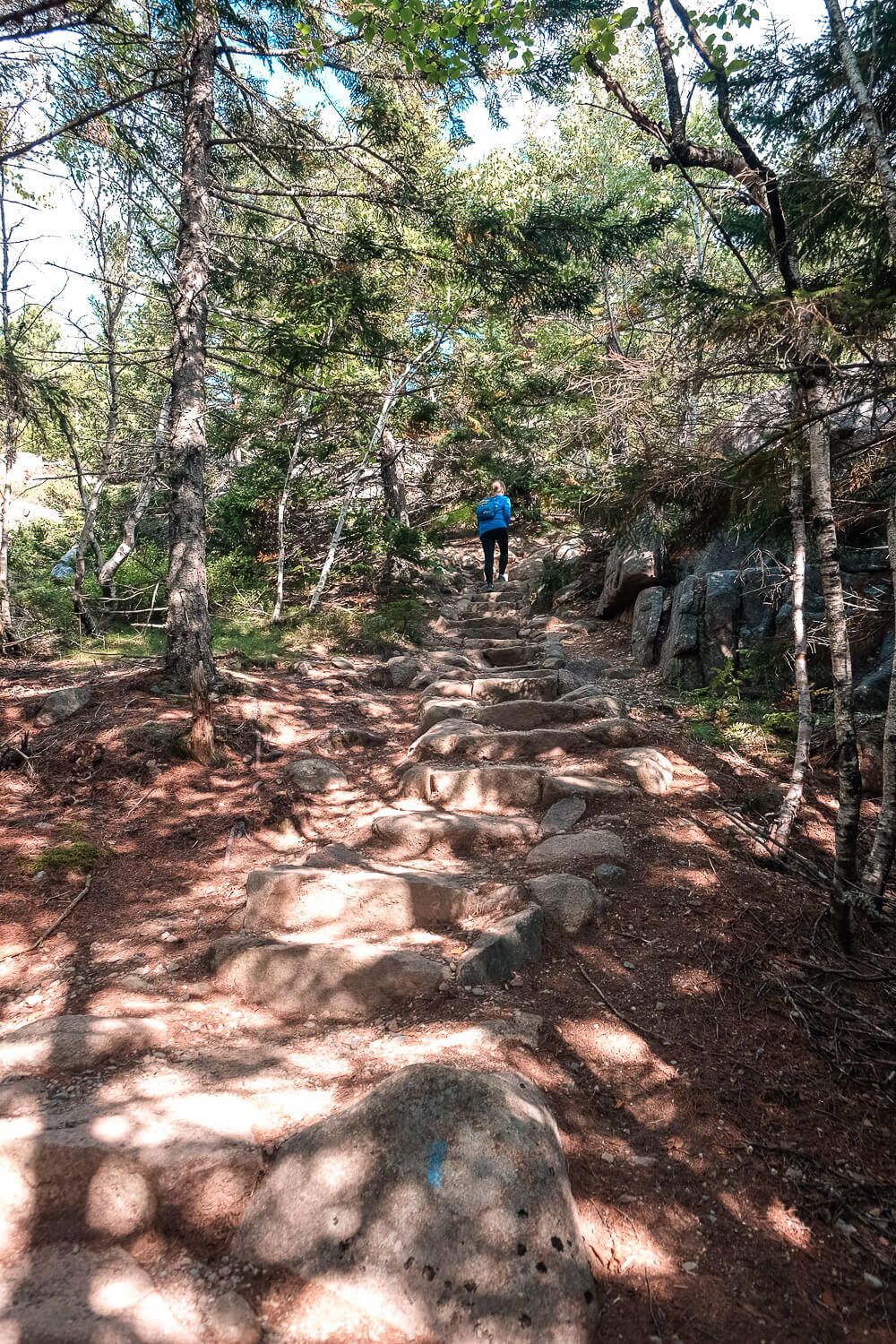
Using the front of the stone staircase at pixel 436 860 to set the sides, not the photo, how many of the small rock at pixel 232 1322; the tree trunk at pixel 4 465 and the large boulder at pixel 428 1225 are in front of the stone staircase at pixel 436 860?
2

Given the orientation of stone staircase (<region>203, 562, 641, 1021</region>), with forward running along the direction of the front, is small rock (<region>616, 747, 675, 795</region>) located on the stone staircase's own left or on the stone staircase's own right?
on the stone staircase's own left

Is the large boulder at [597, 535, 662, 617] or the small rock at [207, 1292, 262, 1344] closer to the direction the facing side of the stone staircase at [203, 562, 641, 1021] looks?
the small rock

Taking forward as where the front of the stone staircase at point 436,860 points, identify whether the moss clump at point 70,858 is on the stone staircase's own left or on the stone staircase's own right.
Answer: on the stone staircase's own right

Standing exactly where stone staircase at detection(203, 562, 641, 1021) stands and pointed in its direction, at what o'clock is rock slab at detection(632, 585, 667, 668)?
The rock slab is roughly at 7 o'clock from the stone staircase.

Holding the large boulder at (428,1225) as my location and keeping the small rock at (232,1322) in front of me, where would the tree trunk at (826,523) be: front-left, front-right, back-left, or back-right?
back-right

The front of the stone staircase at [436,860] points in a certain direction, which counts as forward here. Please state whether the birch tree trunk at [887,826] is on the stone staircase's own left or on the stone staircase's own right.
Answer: on the stone staircase's own left

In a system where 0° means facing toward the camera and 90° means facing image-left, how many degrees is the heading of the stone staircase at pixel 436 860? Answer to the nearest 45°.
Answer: approximately 0°

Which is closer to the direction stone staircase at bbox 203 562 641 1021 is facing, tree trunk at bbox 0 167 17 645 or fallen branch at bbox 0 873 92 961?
the fallen branch

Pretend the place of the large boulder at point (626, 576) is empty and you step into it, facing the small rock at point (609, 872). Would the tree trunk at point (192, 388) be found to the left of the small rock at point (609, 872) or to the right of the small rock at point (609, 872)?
right
